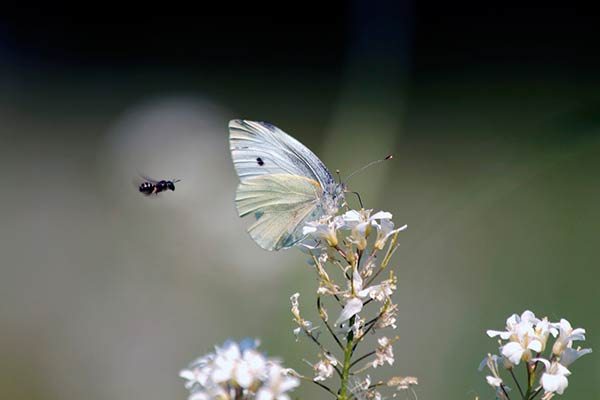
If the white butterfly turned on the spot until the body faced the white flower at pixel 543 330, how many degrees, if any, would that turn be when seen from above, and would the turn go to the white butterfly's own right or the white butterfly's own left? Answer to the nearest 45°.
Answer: approximately 45° to the white butterfly's own right

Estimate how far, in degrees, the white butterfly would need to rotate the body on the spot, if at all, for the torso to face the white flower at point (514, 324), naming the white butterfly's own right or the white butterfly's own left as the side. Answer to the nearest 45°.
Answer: approximately 45° to the white butterfly's own right

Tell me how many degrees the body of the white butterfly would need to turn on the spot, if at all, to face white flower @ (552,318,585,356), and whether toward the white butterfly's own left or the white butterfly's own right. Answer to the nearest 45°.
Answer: approximately 45° to the white butterfly's own right

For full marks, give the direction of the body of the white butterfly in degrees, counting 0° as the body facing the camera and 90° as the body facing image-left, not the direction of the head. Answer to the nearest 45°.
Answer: approximately 270°
